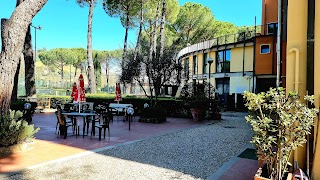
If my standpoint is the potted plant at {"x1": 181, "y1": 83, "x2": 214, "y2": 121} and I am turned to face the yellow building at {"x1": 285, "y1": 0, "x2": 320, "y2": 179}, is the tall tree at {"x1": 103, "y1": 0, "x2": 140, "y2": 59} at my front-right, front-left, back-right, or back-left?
back-right

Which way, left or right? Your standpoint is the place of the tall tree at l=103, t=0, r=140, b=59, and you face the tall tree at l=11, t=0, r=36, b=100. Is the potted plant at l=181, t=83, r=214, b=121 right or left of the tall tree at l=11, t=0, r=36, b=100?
left

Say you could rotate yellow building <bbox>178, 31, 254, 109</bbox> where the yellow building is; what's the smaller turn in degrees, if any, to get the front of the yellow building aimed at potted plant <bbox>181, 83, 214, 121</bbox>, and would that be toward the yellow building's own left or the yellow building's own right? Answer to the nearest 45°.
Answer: approximately 45° to the yellow building's own left

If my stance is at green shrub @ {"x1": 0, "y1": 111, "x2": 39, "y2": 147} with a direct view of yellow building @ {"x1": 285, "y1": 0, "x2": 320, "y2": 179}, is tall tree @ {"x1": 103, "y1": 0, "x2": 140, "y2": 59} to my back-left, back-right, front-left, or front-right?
back-left

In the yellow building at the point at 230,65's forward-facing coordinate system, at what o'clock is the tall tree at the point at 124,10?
The tall tree is roughly at 2 o'clock from the yellow building.

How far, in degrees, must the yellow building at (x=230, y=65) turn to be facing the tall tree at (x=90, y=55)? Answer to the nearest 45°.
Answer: approximately 45° to its right

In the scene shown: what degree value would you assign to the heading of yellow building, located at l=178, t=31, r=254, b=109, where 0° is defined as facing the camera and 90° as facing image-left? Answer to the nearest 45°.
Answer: approximately 45°
